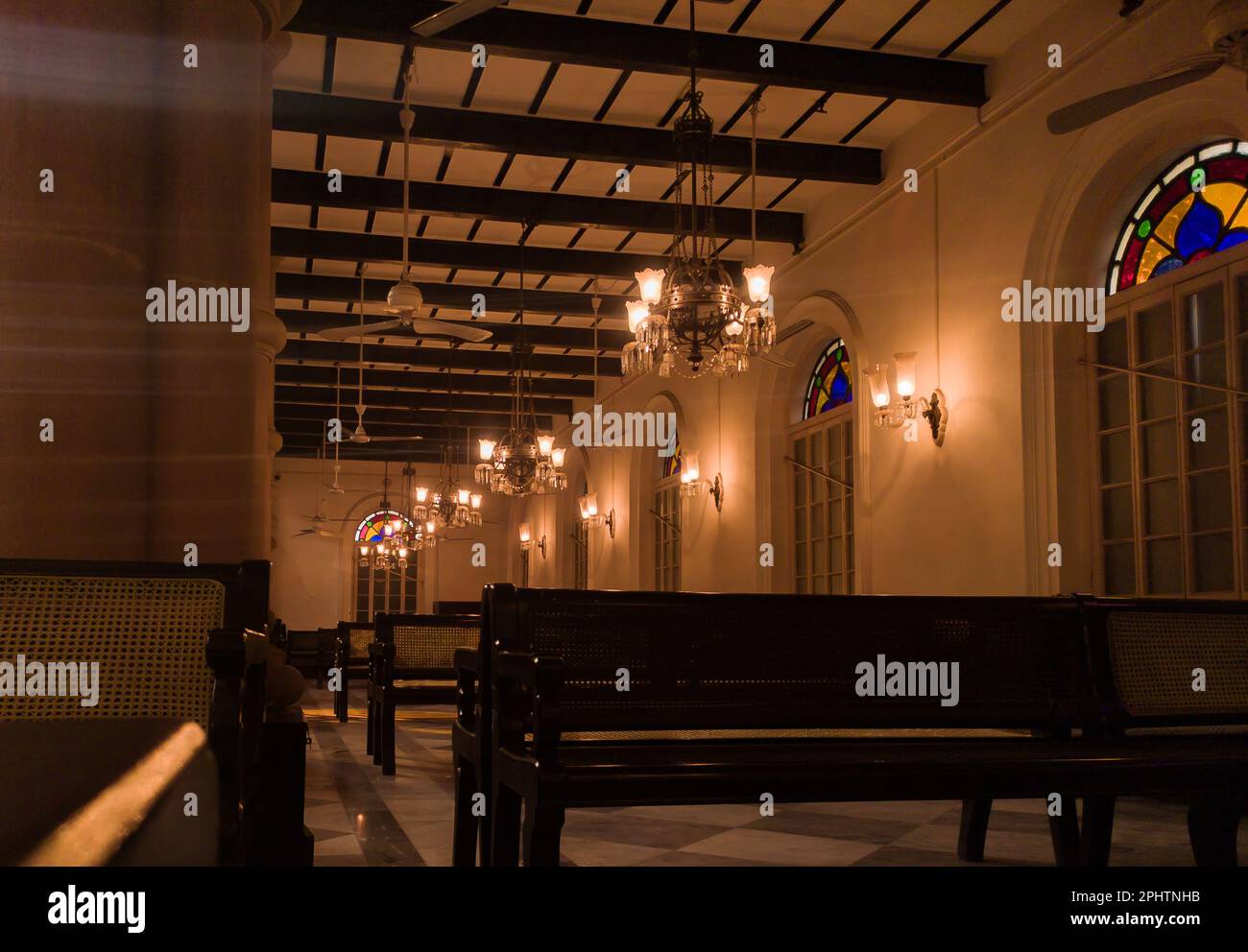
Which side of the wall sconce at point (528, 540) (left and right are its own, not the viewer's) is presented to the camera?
left

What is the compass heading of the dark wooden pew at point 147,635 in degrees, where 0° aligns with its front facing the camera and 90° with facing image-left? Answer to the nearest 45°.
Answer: approximately 0°

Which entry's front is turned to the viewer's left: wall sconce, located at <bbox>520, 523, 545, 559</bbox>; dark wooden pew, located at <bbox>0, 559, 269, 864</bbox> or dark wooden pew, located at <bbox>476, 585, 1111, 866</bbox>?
the wall sconce

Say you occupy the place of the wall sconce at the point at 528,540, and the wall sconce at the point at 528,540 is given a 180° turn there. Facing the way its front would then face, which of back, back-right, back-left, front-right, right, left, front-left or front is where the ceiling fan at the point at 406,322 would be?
right

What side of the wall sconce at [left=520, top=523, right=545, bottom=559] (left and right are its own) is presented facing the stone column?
left

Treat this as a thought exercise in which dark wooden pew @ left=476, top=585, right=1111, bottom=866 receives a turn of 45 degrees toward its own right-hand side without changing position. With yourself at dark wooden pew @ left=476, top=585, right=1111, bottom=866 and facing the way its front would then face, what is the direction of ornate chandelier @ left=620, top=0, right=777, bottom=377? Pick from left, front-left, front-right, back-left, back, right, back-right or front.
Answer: back-right

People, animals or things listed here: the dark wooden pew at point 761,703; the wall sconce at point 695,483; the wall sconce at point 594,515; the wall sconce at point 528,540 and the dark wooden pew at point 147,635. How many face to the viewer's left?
3

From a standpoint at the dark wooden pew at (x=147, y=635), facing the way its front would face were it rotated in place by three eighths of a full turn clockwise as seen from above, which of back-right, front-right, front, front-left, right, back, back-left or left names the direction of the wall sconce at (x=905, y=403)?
right

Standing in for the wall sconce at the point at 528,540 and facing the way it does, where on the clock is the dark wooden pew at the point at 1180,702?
The dark wooden pew is roughly at 9 o'clock from the wall sconce.

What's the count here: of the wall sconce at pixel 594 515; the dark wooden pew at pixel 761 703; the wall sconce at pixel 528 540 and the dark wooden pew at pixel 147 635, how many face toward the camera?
2

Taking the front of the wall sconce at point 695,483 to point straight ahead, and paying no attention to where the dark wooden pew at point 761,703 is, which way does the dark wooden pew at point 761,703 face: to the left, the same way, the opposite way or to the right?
to the left

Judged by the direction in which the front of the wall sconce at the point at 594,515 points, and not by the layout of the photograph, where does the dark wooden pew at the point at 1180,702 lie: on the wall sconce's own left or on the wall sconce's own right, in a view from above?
on the wall sconce's own left

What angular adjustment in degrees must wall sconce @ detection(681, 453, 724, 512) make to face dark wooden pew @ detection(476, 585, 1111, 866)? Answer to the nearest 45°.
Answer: approximately 90° to its left

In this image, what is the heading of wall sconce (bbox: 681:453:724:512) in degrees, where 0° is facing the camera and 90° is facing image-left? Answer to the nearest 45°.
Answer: approximately 90°

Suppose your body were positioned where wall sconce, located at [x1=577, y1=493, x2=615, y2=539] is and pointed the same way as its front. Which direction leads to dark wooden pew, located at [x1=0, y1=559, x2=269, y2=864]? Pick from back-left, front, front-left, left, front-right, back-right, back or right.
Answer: left
